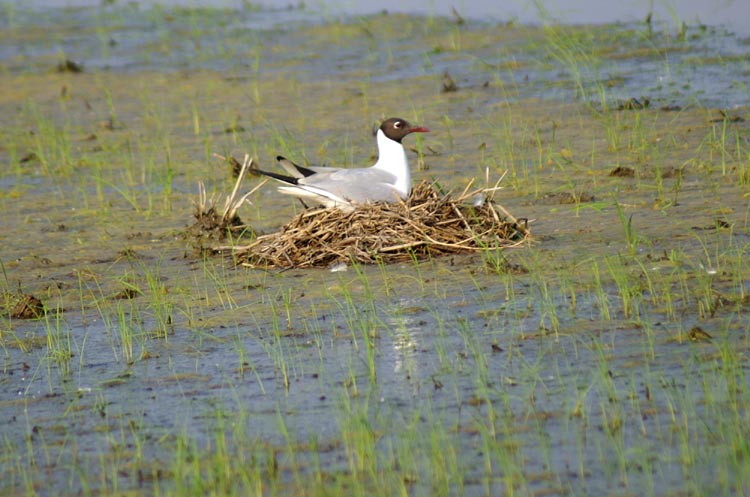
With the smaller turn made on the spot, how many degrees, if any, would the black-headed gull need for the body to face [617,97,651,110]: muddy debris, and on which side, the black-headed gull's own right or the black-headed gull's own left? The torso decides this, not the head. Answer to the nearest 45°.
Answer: approximately 45° to the black-headed gull's own left

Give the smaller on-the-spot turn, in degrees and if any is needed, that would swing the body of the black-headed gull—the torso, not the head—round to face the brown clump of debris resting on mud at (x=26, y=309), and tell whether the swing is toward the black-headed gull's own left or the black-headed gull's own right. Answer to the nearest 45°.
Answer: approximately 135° to the black-headed gull's own right

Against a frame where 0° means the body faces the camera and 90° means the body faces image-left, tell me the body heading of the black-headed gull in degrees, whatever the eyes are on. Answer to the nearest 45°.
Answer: approximately 270°

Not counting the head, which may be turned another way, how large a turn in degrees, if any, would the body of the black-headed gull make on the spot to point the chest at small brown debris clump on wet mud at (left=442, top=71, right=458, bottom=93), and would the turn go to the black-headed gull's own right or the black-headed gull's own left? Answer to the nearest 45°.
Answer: approximately 90° to the black-headed gull's own left

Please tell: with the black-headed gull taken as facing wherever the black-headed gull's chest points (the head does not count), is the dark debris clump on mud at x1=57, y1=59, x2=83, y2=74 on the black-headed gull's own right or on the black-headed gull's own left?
on the black-headed gull's own left
